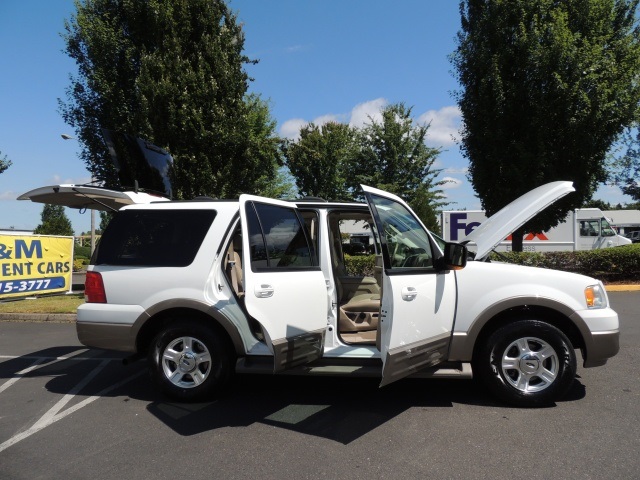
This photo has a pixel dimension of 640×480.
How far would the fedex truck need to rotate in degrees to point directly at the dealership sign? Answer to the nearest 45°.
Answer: approximately 135° to its right

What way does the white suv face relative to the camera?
to the viewer's right

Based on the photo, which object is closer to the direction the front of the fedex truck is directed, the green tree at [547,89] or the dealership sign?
the green tree

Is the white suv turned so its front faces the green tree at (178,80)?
no

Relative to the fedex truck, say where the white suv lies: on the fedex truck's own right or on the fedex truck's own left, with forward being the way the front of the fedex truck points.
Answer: on the fedex truck's own right

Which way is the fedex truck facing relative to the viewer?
to the viewer's right

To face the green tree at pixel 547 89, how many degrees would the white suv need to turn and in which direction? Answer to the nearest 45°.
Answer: approximately 45° to its left

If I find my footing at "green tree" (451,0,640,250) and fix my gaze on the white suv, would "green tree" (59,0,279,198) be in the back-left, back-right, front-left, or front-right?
front-right

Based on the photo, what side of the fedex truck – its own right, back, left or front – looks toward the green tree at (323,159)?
back

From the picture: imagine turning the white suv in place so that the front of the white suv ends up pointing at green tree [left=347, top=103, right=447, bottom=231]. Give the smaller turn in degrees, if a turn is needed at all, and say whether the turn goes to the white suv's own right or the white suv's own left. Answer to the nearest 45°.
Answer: approximately 90° to the white suv's own left

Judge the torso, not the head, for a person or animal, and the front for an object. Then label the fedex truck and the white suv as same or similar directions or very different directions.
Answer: same or similar directions

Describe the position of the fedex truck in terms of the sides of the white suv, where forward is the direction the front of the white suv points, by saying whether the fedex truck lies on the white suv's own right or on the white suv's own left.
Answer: on the white suv's own left

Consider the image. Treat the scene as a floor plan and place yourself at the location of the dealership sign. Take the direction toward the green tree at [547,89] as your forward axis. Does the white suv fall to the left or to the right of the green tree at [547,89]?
right

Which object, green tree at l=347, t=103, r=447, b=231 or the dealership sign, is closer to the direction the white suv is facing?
the green tree

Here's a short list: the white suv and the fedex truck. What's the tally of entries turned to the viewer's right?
2

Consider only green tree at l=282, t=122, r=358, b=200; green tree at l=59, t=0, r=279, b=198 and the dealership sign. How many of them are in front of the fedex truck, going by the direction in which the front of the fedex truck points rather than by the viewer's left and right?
0
